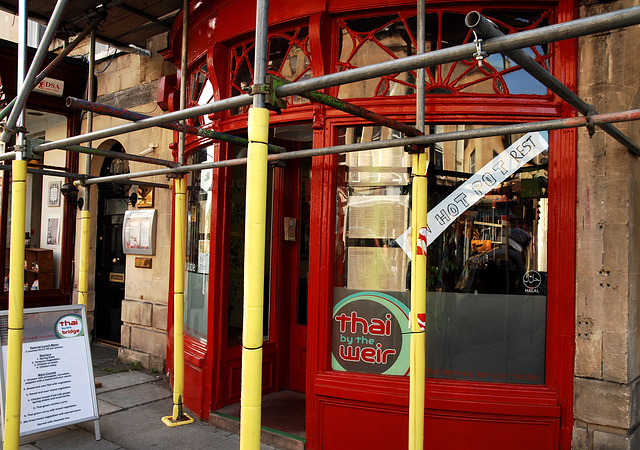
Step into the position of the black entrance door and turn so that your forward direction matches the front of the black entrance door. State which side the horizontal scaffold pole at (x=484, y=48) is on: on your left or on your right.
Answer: on your left

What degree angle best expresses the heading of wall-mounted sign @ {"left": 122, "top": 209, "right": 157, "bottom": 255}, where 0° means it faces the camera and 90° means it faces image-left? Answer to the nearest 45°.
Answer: approximately 45°

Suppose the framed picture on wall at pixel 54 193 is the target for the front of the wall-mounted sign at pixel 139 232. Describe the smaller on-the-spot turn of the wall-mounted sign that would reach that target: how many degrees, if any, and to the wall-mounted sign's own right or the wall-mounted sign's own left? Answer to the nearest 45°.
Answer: approximately 90° to the wall-mounted sign's own right

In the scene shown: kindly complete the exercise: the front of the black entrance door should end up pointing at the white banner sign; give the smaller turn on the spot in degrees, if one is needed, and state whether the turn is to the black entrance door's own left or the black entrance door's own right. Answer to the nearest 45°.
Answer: approximately 90° to the black entrance door's own left

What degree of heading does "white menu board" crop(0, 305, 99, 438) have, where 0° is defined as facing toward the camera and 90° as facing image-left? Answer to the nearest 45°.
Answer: approximately 315°

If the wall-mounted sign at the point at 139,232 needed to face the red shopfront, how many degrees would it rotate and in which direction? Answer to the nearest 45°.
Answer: approximately 90° to its left

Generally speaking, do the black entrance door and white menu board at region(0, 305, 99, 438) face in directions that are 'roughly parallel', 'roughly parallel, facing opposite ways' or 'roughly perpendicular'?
roughly perpendicular
